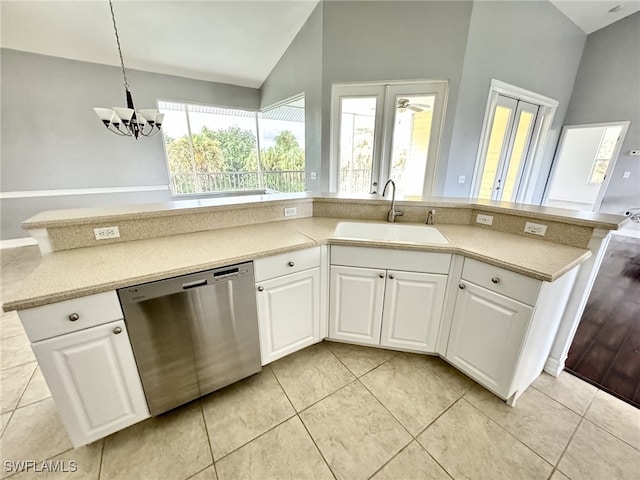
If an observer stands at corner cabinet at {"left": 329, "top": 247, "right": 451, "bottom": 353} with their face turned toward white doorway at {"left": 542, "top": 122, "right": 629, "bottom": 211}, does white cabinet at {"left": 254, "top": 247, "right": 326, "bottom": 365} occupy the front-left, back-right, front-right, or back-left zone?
back-left

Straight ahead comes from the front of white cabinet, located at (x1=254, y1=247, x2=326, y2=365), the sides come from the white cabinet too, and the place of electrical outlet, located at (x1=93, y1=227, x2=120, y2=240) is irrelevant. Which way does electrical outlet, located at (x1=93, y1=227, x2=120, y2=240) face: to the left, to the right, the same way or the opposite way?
the same way

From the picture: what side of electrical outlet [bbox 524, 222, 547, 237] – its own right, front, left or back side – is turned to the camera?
front

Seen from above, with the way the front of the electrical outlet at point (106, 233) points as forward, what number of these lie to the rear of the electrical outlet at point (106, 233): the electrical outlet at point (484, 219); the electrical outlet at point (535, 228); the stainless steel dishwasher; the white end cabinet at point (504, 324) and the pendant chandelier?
1

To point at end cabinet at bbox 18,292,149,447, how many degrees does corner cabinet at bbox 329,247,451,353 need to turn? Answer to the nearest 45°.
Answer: approximately 45° to its right

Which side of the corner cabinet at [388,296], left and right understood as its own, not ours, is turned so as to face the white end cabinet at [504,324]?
left

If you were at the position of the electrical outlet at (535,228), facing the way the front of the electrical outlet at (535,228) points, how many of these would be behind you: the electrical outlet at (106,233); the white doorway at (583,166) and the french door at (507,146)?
2

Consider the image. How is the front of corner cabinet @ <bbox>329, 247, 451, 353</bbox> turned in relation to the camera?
facing the viewer

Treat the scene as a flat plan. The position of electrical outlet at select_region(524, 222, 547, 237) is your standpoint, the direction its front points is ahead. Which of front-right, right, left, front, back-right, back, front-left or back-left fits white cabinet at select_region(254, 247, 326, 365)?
front-right

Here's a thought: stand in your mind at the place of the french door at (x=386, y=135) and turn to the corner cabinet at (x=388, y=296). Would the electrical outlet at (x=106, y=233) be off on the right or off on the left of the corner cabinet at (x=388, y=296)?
right

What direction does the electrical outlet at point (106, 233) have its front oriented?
toward the camera

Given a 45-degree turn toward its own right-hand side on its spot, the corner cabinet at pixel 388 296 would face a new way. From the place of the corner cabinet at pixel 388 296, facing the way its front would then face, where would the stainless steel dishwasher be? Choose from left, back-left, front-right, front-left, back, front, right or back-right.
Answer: front

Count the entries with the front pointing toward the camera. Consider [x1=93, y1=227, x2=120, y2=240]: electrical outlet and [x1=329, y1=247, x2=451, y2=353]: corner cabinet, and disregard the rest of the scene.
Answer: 2

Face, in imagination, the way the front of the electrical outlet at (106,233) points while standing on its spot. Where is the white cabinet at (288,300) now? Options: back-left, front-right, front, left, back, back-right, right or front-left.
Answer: front-left

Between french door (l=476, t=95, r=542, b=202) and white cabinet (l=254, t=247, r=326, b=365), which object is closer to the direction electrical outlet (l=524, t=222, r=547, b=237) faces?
the white cabinet

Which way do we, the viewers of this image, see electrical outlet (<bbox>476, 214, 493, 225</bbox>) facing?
facing the viewer and to the left of the viewer
